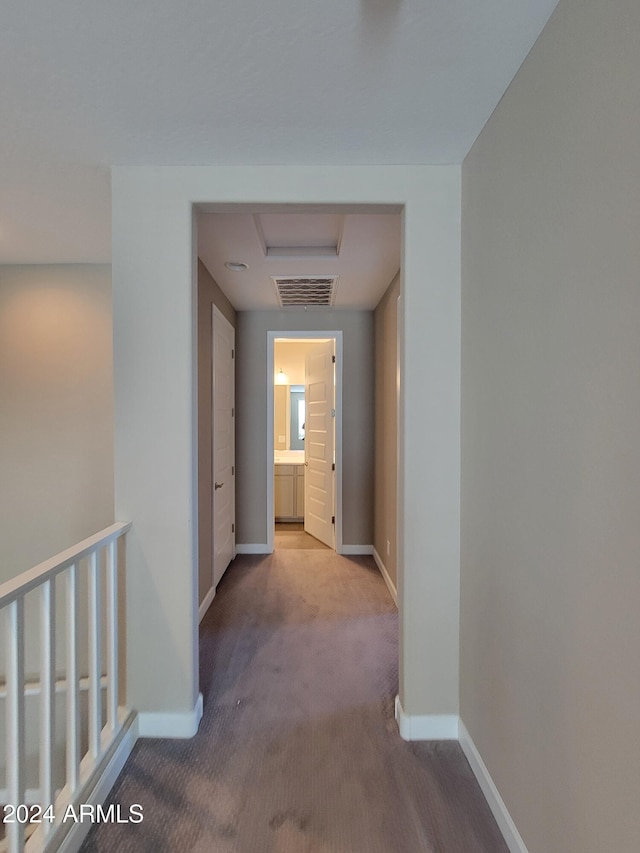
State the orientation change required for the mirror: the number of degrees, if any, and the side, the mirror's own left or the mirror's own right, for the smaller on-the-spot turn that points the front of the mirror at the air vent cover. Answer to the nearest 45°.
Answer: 0° — it already faces it

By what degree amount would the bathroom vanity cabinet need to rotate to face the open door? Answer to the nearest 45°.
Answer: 0° — it already faces it

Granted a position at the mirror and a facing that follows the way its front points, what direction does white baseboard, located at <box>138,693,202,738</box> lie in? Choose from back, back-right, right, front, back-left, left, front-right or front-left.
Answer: front

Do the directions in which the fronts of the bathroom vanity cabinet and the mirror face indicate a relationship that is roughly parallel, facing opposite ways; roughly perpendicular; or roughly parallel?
roughly parallel

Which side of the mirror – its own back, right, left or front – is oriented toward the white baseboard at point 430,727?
front

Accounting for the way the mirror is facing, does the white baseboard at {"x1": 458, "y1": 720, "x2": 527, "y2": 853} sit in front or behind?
in front

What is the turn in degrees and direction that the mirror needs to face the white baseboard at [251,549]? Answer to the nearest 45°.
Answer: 0° — it already faces it

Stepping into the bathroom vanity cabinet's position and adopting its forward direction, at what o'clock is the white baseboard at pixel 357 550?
The white baseboard is roughly at 11 o'clock from the bathroom vanity cabinet.

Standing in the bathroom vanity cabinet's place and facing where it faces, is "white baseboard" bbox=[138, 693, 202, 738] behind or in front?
in front

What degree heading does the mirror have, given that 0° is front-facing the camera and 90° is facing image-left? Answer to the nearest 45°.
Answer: approximately 0°

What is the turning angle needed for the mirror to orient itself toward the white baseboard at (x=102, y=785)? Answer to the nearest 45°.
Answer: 0° — it already faces it

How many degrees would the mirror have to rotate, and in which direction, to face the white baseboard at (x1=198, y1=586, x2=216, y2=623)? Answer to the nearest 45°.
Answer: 0° — it already faces it

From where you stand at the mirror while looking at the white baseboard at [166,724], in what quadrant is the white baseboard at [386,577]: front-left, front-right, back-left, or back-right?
front-left

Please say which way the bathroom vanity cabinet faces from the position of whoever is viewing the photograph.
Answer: facing the viewer

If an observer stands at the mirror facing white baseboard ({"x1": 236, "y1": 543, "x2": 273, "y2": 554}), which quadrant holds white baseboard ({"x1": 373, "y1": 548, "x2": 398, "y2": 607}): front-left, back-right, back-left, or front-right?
front-left

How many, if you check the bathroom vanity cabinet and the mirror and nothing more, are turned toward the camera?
2

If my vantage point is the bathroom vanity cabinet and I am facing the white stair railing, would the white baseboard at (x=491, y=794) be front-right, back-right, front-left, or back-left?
front-left

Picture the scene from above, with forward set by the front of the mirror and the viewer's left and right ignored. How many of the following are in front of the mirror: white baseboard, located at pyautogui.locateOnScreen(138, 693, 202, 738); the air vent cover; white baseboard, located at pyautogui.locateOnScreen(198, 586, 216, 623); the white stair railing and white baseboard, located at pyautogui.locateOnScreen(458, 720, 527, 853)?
5
